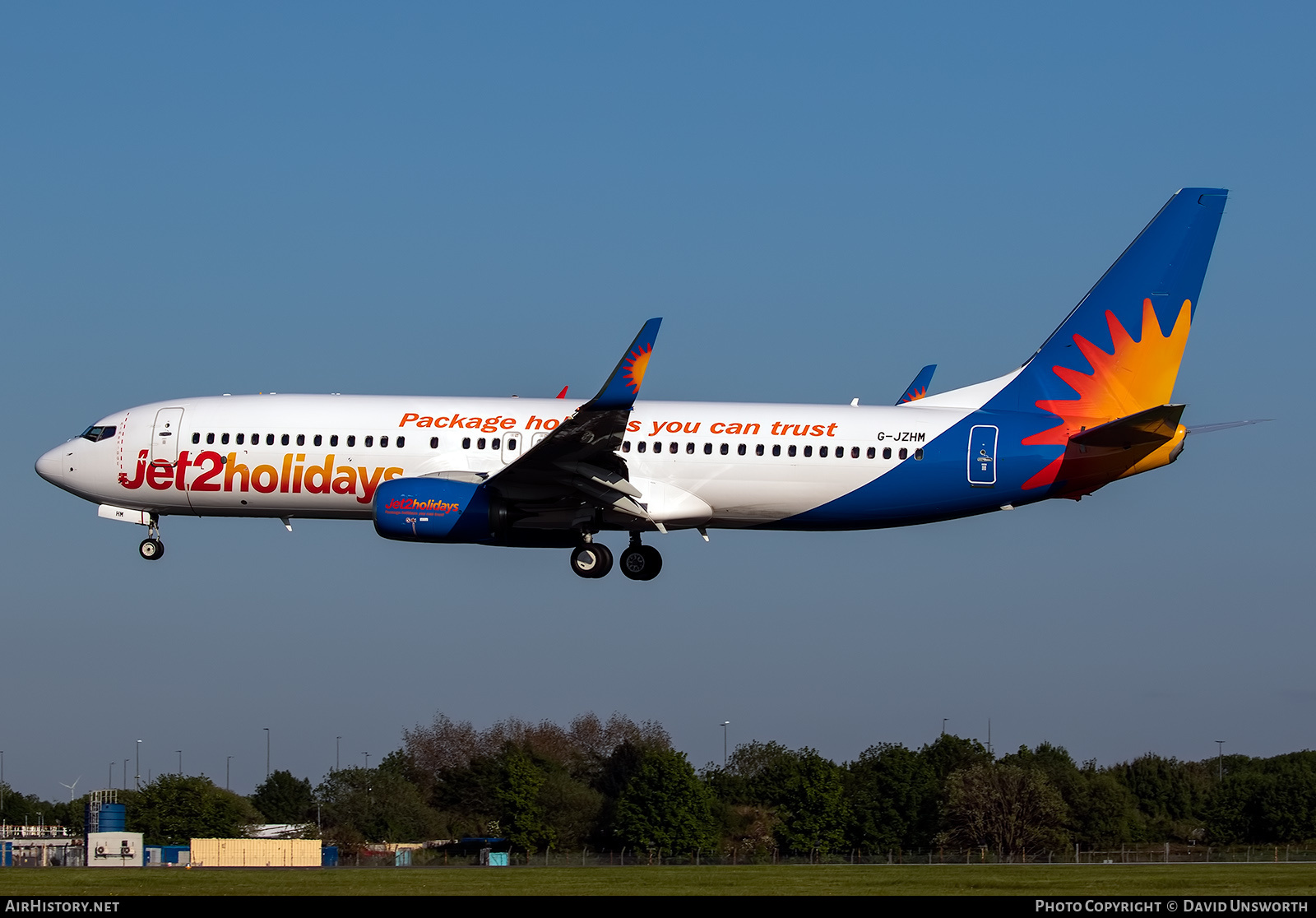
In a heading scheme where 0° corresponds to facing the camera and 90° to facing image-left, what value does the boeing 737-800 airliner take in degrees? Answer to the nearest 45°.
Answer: approximately 90°
